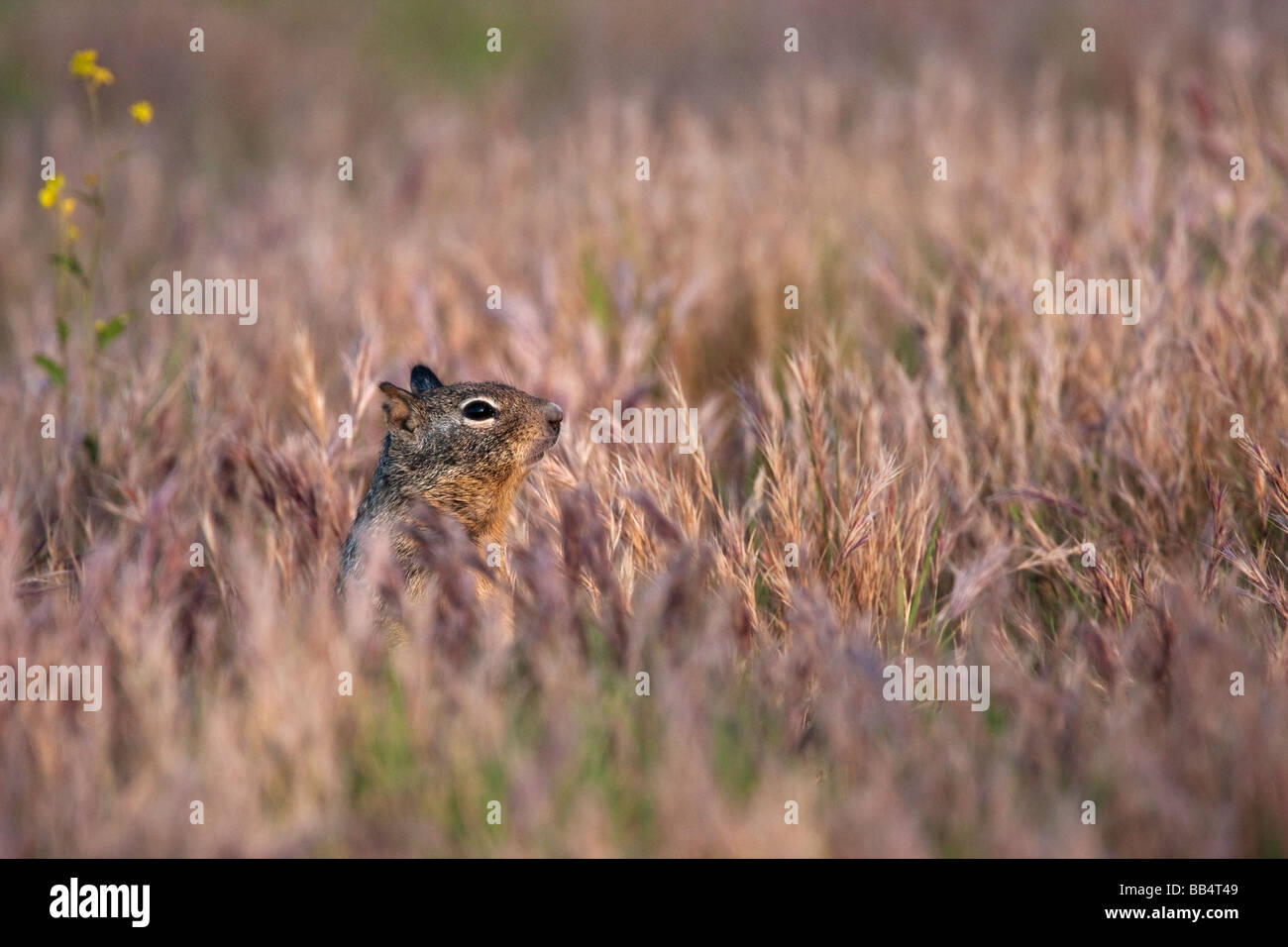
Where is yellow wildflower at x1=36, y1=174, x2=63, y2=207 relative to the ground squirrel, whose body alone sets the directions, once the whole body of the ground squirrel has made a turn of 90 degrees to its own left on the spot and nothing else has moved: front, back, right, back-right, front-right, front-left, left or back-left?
left

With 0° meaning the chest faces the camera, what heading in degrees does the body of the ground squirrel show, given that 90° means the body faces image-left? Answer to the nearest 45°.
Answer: approximately 270°
